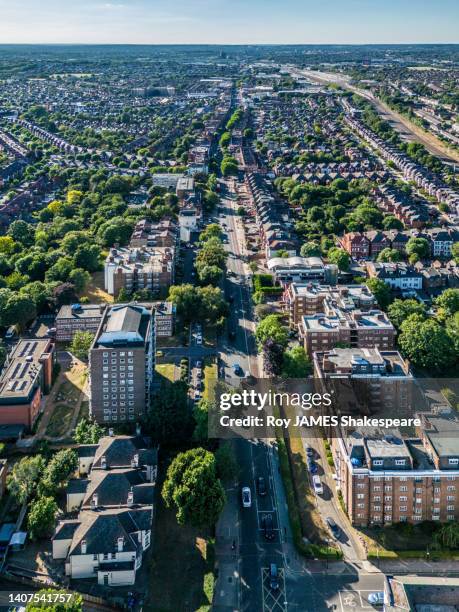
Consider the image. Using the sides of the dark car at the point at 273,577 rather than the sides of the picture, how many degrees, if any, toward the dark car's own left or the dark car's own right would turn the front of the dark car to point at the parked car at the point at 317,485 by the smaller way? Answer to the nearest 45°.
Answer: approximately 180°

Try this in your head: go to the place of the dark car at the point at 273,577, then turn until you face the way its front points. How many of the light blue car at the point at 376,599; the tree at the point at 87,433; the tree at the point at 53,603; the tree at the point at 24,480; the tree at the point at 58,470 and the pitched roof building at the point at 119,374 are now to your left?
1

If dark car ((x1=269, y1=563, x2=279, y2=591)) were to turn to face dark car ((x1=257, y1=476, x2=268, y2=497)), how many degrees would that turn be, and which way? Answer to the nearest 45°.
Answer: approximately 180°

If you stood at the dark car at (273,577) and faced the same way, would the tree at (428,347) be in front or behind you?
behind

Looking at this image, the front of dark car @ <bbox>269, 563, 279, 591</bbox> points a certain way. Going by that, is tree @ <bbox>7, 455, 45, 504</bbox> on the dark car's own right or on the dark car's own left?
on the dark car's own right

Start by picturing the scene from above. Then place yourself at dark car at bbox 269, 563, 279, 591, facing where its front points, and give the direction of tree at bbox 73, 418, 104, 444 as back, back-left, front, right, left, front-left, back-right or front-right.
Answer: back-right

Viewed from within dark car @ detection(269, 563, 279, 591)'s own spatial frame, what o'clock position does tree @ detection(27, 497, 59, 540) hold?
The tree is roughly at 3 o'clock from the dark car.

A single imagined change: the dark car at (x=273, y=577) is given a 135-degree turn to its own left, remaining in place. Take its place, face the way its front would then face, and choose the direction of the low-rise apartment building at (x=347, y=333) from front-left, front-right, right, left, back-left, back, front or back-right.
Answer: front-left

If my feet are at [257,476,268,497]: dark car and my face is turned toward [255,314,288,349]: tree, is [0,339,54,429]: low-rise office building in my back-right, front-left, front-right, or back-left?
front-left

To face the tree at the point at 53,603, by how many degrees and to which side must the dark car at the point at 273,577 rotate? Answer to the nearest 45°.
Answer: approximately 45° to its right

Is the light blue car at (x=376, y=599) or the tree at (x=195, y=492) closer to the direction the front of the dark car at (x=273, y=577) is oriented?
the light blue car

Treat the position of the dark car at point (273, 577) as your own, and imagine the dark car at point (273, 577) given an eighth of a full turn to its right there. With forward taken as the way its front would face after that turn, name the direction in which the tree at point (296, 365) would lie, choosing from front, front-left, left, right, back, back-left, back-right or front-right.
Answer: back-right

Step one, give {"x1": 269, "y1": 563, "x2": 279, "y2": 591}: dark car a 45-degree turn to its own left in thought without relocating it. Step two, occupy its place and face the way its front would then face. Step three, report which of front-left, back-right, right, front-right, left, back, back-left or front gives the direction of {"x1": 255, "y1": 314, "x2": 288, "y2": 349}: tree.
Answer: back-left

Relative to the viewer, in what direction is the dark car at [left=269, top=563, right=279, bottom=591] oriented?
toward the camera

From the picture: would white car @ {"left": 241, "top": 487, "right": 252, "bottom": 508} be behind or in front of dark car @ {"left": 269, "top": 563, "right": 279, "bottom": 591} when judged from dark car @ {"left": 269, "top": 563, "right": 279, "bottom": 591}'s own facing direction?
behind

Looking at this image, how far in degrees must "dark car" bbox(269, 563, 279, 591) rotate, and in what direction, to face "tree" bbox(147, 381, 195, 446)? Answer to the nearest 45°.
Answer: approximately 135° to its right

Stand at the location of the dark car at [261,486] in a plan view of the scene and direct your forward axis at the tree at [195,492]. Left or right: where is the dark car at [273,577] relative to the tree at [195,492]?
left

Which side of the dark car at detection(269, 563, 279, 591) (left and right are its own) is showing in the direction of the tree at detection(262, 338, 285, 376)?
back

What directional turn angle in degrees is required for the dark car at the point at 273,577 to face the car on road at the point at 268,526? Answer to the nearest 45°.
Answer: approximately 180°

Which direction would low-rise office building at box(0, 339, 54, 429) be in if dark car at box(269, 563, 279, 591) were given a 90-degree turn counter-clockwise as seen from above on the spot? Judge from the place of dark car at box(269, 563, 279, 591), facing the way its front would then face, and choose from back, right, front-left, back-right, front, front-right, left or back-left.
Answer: back-left

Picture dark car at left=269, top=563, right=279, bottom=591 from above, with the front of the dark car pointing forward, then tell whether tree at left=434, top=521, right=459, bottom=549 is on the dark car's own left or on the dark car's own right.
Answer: on the dark car's own left
